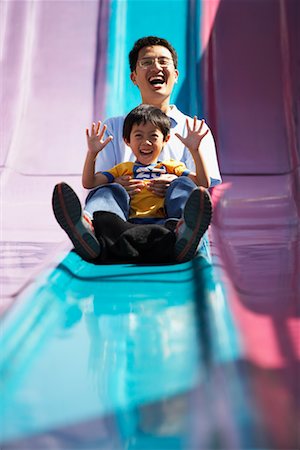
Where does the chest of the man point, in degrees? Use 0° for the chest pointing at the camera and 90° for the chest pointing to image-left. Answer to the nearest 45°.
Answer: approximately 0°

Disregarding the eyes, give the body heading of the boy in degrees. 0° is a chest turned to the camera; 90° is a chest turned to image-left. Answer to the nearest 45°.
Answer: approximately 0°
